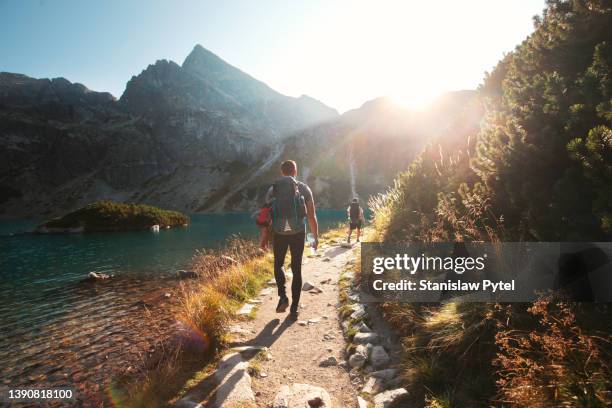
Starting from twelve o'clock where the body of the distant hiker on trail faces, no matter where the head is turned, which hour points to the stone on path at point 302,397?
The stone on path is roughly at 6 o'clock from the distant hiker on trail.

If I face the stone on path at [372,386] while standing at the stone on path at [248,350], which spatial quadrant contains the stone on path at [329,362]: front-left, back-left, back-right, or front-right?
front-left

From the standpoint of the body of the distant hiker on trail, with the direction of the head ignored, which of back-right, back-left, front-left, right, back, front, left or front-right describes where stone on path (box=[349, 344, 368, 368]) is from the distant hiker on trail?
back

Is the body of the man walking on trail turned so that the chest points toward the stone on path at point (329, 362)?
no

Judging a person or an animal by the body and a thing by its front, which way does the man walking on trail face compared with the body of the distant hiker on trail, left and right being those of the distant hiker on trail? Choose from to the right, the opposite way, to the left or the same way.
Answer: the same way

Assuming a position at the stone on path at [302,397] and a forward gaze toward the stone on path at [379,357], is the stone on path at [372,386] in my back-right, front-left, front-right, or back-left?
front-right

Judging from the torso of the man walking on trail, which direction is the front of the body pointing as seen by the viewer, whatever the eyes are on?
away from the camera

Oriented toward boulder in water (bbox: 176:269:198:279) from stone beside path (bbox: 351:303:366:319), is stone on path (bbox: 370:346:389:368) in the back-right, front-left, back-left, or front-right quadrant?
back-left

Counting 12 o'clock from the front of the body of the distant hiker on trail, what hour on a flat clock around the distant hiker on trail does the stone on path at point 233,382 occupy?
The stone on path is roughly at 6 o'clock from the distant hiker on trail.

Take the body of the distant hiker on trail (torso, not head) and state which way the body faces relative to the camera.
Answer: away from the camera

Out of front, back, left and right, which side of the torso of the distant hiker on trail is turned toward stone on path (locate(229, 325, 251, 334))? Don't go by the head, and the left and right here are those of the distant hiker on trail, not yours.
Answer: back

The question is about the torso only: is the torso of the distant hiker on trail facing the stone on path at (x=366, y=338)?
no

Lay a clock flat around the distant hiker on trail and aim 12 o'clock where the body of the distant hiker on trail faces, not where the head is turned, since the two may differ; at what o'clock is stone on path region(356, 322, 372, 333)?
The stone on path is roughly at 6 o'clock from the distant hiker on trail.
